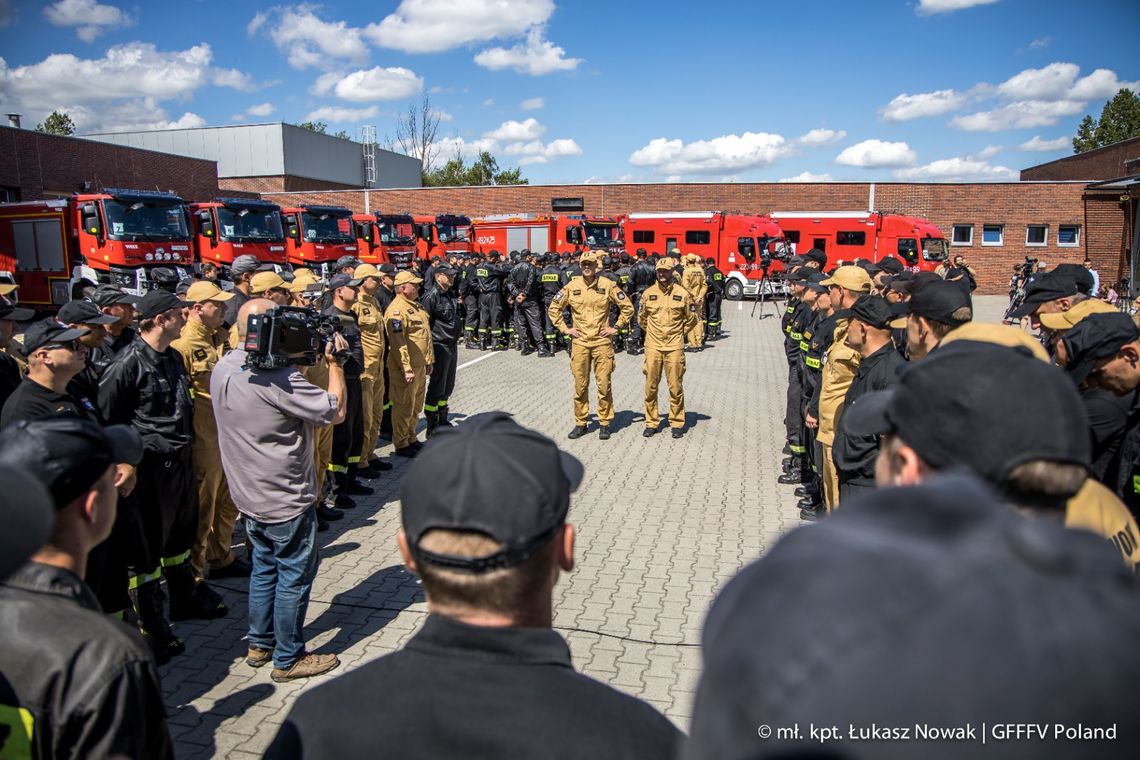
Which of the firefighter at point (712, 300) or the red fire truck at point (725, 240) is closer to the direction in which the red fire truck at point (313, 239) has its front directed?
the firefighter

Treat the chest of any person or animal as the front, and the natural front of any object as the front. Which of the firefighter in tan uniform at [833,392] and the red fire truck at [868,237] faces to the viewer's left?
the firefighter in tan uniform

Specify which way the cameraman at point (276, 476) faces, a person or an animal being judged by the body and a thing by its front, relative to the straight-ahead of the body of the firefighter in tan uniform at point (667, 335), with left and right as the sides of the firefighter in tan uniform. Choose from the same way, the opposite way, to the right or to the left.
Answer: the opposite way

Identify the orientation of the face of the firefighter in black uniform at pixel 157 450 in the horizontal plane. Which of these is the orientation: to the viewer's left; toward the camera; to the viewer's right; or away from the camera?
to the viewer's right

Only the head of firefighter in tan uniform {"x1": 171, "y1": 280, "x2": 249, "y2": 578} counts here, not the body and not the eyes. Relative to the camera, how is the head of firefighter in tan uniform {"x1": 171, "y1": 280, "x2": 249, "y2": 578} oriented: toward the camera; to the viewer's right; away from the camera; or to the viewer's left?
to the viewer's right

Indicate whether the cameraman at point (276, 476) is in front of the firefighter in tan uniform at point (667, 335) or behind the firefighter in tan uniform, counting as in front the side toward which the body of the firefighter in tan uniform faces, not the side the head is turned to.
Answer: in front

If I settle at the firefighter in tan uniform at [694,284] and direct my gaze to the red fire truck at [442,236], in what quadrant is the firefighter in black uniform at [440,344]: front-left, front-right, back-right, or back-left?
back-left

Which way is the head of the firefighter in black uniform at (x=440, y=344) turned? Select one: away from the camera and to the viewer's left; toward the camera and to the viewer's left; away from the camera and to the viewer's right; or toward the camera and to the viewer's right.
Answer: toward the camera and to the viewer's right

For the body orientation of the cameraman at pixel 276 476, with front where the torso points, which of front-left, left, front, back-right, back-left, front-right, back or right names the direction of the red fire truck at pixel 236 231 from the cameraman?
front-left

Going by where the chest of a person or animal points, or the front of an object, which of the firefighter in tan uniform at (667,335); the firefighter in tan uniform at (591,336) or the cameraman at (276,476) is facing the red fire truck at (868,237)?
the cameraman

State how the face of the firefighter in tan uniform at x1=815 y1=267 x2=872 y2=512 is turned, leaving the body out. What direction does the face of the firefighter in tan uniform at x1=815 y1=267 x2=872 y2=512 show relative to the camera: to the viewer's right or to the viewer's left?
to the viewer's left

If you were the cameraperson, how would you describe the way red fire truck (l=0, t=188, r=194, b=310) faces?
facing the viewer and to the right of the viewer

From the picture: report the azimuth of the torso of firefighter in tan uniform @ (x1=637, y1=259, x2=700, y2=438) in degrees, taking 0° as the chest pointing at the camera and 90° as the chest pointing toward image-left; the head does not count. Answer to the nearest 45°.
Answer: approximately 0°
